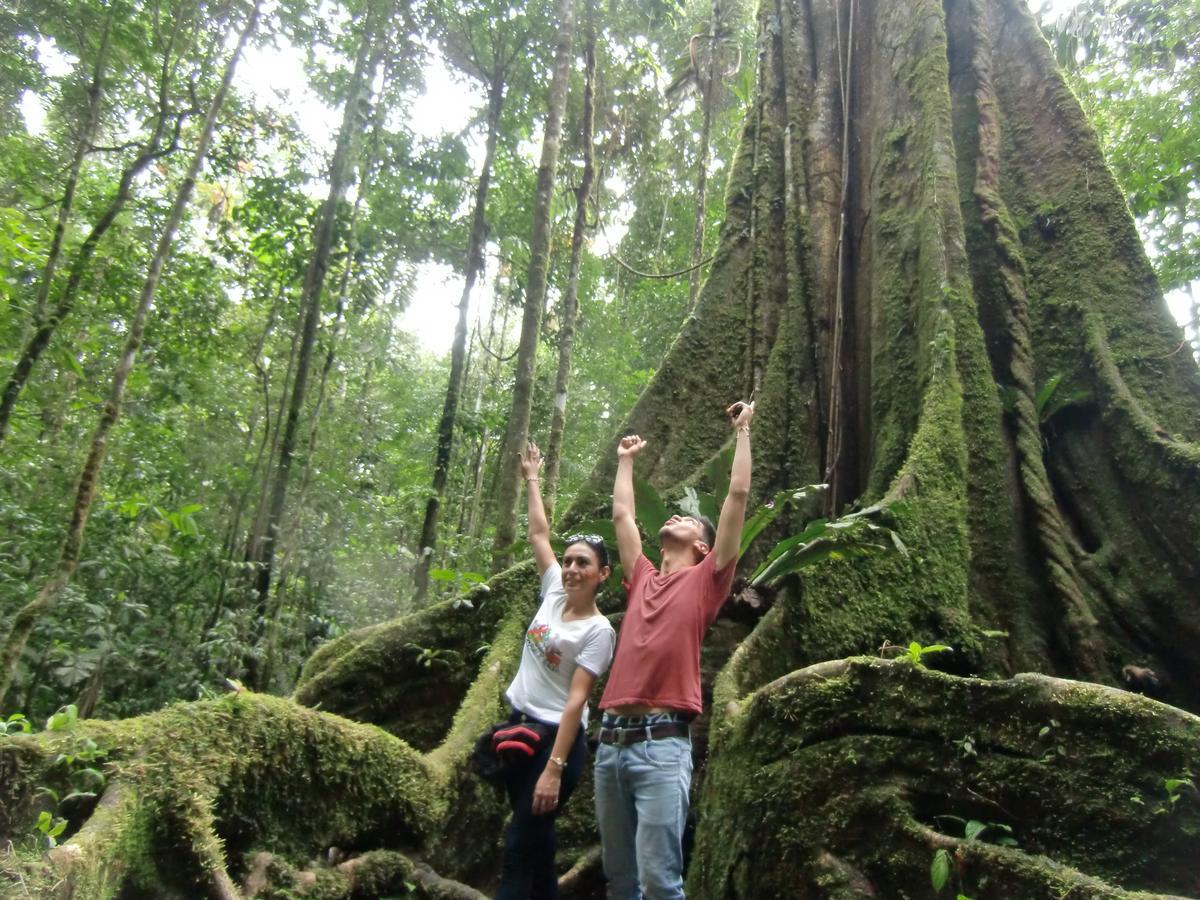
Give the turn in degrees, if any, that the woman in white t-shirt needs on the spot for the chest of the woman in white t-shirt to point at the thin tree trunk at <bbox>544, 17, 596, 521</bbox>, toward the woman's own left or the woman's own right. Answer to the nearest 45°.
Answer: approximately 135° to the woman's own right

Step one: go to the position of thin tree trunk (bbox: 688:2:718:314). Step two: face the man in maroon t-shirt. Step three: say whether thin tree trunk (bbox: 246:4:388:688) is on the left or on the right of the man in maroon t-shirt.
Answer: right

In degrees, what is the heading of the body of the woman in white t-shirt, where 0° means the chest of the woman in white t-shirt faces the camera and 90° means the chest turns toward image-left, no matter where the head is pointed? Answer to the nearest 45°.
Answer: approximately 45°

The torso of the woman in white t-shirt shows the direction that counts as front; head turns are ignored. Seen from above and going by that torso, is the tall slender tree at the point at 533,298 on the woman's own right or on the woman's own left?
on the woman's own right

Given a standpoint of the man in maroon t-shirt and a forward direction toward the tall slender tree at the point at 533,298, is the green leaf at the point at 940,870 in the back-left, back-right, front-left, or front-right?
back-right

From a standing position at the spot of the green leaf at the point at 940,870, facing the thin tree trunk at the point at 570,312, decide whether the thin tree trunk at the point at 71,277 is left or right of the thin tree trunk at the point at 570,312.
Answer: left

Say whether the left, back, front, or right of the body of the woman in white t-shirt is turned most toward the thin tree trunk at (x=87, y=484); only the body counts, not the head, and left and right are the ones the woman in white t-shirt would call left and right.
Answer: right

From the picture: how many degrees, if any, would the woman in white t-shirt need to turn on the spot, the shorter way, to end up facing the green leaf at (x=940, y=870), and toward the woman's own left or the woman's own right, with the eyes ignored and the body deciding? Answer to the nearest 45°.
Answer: approximately 90° to the woman's own left

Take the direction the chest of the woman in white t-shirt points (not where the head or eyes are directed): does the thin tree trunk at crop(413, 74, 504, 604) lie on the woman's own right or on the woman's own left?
on the woman's own right
